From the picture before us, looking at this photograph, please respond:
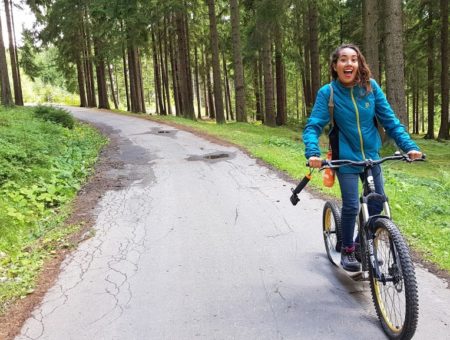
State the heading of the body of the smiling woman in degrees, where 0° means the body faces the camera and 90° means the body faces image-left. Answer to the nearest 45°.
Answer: approximately 0°

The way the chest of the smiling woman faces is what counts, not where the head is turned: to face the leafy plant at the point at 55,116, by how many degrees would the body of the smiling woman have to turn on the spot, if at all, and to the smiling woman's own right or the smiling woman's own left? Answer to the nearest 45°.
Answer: approximately 135° to the smiling woman's own right
